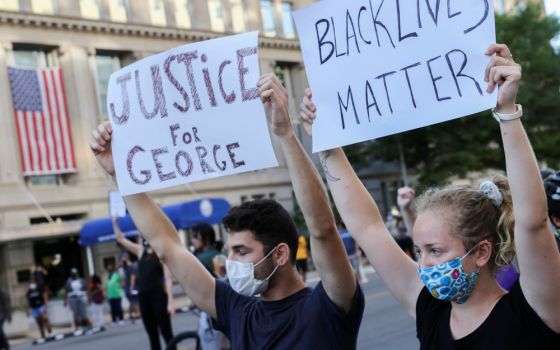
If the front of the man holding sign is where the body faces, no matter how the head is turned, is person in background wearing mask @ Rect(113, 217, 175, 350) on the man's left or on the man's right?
on the man's right

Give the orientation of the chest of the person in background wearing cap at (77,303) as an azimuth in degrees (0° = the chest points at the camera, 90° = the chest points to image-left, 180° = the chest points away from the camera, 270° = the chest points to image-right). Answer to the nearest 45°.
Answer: approximately 0°

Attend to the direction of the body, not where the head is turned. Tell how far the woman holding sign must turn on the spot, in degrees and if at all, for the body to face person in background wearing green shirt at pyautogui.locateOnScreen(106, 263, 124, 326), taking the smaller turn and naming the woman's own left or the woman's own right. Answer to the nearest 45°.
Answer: approximately 90° to the woman's own right

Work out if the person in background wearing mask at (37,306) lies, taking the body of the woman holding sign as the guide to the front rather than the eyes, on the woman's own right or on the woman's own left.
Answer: on the woman's own right

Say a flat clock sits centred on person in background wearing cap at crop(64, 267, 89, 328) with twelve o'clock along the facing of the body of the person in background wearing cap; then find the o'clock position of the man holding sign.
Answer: The man holding sign is roughly at 12 o'clock from the person in background wearing cap.
